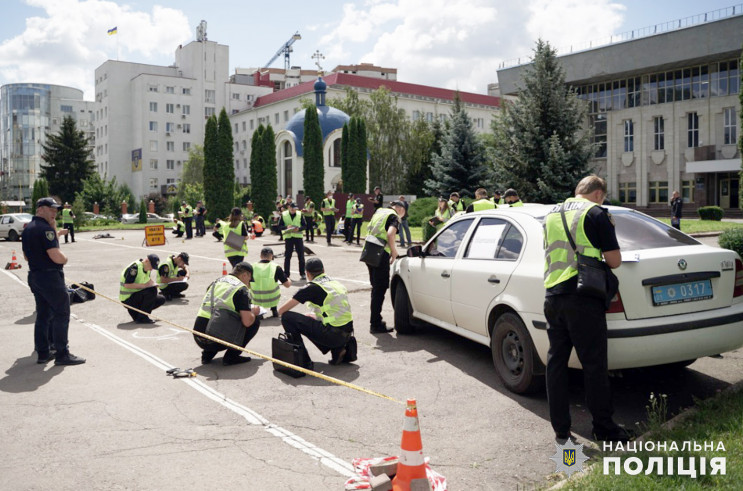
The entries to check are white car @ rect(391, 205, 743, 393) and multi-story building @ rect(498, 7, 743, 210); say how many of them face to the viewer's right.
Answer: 0

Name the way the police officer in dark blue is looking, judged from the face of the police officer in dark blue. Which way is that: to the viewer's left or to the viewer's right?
to the viewer's right

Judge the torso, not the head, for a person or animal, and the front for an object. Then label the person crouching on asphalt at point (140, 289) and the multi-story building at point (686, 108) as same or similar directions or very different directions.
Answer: very different directions

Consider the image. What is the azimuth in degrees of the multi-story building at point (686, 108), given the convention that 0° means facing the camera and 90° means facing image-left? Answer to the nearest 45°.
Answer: approximately 45°

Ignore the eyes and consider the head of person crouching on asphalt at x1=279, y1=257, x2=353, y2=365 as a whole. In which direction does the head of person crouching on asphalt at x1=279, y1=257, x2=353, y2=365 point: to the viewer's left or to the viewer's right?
to the viewer's left

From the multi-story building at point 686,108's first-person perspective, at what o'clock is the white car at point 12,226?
The white car is roughly at 12 o'clock from the multi-story building.

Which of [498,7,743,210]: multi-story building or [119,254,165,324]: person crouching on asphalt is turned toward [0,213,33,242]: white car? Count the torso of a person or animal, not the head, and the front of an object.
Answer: the multi-story building

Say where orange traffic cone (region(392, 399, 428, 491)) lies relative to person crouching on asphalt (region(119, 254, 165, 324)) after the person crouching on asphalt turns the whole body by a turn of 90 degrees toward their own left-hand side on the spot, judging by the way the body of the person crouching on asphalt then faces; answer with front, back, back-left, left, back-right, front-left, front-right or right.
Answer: back

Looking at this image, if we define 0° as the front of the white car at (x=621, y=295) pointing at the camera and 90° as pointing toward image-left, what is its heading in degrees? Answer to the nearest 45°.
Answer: approximately 135°

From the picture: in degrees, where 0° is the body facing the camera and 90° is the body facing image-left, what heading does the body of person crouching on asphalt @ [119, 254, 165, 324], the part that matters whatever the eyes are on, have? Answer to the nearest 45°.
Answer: approximately 270°
